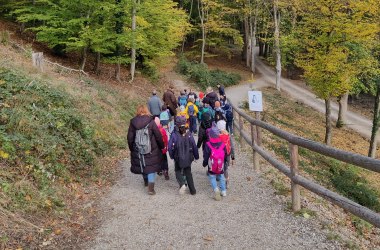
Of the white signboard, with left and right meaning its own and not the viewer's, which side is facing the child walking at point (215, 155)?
front

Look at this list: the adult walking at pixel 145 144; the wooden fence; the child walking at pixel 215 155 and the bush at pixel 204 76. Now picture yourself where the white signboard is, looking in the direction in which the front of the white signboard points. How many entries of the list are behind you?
1

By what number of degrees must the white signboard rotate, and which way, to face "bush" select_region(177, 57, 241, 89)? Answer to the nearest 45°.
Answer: approximately 180°

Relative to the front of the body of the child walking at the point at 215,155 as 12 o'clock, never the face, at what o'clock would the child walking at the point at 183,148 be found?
the child walking at the point at 183,148 is roughly at 10 o'clock from the child walking at the point at 215,155.

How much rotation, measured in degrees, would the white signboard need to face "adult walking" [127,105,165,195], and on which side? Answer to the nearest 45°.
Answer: approximately 45° to its right

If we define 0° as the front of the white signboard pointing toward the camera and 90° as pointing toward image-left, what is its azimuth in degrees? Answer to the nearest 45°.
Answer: approximately 0°

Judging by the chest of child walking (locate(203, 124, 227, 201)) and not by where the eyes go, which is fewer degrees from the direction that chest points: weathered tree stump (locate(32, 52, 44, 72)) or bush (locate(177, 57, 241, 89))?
the bush

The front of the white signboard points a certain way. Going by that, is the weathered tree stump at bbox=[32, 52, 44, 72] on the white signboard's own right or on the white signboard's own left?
on the white signboard's own right

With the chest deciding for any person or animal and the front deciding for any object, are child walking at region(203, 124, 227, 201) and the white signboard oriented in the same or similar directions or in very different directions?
very different directions

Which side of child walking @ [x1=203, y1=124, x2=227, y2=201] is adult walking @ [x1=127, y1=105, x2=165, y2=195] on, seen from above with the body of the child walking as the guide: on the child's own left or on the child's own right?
on the child's own left

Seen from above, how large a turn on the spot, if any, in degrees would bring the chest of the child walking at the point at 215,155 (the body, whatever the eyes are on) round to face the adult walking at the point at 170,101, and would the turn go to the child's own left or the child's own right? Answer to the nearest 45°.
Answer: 0° — they already face them

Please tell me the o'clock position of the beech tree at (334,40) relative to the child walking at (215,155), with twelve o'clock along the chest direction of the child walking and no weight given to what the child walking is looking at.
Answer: The beech tree is roughly at 1 o'clock from the child walking.

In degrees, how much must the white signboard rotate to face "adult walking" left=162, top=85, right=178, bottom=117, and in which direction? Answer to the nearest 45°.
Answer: approximately 135° to its right

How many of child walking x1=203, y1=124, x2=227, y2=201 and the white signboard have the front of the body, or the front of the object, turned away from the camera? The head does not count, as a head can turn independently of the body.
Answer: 1

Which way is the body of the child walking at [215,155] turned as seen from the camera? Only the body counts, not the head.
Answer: away from the camera

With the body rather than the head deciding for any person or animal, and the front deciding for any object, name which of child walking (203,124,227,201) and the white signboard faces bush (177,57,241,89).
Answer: the child walking
